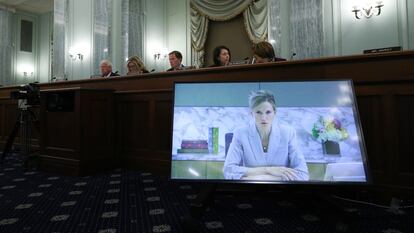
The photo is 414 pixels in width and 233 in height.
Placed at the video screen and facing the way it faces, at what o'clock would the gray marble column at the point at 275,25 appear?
The gray marble column is roughly at 6 o'clock from the video screen.

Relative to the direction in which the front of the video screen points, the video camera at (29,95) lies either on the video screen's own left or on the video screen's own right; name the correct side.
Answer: on the video screen's own right

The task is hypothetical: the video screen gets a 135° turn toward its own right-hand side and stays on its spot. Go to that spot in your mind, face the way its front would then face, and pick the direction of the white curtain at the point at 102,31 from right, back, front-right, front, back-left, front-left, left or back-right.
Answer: front
